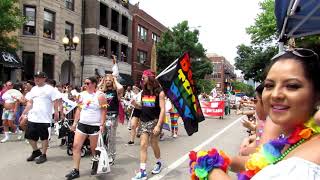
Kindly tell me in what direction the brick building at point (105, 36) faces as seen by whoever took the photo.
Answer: facing the viewer and to the right of the viewer

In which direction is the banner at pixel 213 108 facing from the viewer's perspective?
toward the camera

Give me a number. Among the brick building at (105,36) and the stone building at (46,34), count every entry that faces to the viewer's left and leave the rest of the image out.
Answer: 0

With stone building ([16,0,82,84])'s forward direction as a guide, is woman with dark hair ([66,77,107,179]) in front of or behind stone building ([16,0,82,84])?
in front

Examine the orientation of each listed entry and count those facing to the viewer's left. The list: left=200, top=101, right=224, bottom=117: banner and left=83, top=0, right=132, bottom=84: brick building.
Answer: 0

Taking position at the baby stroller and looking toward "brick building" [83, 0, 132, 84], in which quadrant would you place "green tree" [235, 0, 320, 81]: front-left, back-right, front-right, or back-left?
front-right

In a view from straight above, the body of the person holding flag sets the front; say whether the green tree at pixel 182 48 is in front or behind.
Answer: behind

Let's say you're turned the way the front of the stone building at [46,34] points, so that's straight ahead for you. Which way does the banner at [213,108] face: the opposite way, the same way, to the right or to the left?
to the right

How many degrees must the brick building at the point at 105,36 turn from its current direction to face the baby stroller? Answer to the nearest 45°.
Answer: approximately 45° to its right

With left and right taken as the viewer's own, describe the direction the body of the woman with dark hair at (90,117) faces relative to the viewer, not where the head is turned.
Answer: facing the viewer and to the left of the viewer

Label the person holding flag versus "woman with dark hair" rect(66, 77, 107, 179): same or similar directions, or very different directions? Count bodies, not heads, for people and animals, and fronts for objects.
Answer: same or similar directions

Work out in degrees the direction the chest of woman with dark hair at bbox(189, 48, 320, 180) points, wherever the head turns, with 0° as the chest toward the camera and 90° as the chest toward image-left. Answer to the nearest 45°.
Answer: approximately 45°

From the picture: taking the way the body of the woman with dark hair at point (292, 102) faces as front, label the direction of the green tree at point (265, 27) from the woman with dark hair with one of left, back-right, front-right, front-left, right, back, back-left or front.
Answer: back-right

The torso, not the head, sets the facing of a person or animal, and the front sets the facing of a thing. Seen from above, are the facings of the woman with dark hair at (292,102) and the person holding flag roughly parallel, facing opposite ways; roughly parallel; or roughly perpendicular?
roughly parallel
